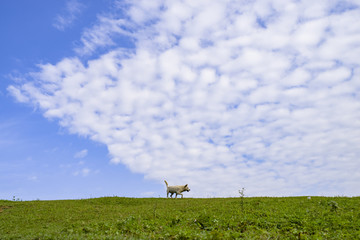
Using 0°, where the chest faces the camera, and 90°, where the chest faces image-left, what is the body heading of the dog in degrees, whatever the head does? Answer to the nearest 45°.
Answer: approximately 270°
